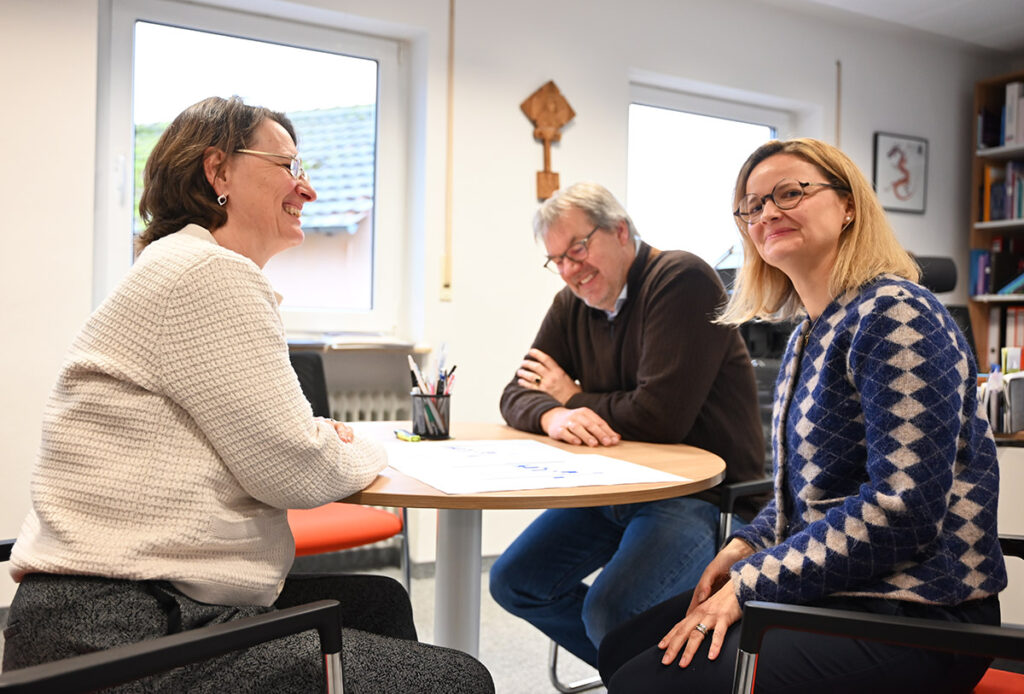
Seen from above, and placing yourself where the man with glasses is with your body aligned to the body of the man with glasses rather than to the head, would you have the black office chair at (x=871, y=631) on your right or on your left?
on your left

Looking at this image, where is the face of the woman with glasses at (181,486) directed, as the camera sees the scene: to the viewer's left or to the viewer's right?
to the viewer's right

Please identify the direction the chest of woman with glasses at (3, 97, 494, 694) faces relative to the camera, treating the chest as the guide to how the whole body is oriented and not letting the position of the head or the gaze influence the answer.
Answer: to the viewer's right

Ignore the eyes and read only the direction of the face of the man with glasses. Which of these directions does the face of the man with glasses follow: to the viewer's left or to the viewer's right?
to the viewer's left

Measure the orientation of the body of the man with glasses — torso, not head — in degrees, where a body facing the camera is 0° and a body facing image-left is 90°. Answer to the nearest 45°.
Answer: approximately 45°

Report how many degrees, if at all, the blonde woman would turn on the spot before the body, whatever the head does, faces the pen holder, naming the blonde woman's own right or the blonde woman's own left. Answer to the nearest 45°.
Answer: approximately 45° to the blonde woman's own right

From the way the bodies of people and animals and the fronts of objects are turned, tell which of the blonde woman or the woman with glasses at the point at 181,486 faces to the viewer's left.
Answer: the blonde woman

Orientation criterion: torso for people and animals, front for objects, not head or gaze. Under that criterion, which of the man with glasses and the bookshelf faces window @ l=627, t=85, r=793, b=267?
the bookshelf

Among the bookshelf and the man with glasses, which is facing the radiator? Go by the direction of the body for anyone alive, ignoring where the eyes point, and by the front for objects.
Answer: the bookshelf

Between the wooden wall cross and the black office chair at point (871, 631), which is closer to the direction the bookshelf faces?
the wooden wall cross

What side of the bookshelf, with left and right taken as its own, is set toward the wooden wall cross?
front
